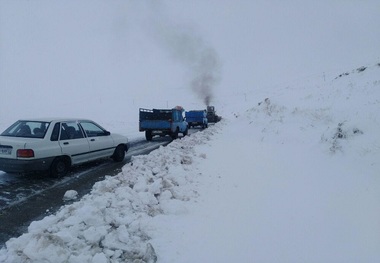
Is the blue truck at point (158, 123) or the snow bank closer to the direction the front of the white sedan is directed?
the blue truck

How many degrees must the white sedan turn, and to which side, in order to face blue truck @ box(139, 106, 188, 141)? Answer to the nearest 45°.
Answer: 0° — it already faces it

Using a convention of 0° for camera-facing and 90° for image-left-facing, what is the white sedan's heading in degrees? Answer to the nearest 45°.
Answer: approximately 225°

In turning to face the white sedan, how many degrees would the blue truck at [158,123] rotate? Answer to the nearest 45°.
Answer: approximately 135° to its right

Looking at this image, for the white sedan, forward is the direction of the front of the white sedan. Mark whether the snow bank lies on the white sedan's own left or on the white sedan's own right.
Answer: on the white sedan's own right

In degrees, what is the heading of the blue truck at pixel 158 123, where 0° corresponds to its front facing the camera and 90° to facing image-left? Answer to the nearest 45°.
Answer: approximately 225°
